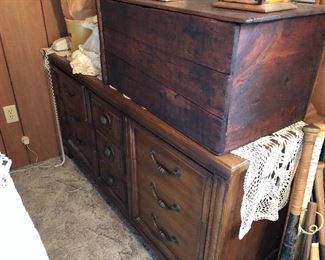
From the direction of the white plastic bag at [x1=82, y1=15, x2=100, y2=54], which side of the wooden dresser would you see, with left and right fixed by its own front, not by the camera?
right

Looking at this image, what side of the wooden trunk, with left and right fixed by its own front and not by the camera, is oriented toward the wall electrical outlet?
right

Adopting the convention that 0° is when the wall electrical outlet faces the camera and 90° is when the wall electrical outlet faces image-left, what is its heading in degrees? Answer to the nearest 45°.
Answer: approximately 0°

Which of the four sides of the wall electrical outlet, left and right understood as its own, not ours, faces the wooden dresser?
front

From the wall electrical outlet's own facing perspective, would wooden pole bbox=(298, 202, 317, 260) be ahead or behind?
ahead

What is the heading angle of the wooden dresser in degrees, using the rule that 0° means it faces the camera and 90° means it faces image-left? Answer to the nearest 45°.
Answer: approximately 45°

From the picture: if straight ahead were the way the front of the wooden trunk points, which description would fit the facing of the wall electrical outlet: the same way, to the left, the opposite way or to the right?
to the left

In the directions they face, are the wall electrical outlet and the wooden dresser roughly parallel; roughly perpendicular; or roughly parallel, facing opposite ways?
roughly perpendicular
